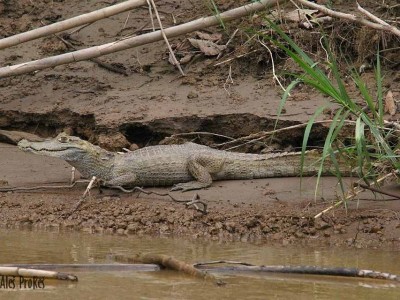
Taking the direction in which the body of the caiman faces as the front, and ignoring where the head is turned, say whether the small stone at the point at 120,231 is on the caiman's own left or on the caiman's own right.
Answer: on the caiman's own left

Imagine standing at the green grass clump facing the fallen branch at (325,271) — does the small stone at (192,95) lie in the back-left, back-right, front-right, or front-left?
back-right

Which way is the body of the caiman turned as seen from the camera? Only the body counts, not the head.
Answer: to the viewer's left

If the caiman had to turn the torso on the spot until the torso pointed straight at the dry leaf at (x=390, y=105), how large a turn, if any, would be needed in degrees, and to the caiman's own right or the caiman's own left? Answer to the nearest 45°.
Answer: approximately 180°

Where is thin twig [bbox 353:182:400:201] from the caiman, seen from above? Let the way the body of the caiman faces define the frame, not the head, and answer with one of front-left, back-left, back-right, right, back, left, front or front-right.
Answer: back-left
